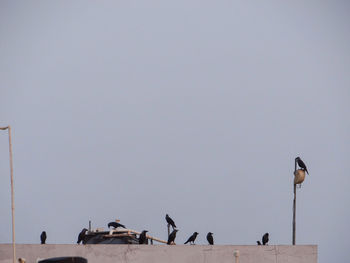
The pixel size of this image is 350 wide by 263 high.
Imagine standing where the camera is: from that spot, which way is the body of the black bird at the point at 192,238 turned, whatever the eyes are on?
to the viewer's right

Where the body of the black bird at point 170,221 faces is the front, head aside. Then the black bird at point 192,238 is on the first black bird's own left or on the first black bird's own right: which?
on the first black bird's own left

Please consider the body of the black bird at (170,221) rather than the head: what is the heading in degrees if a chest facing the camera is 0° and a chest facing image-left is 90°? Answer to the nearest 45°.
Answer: approximately 90°
